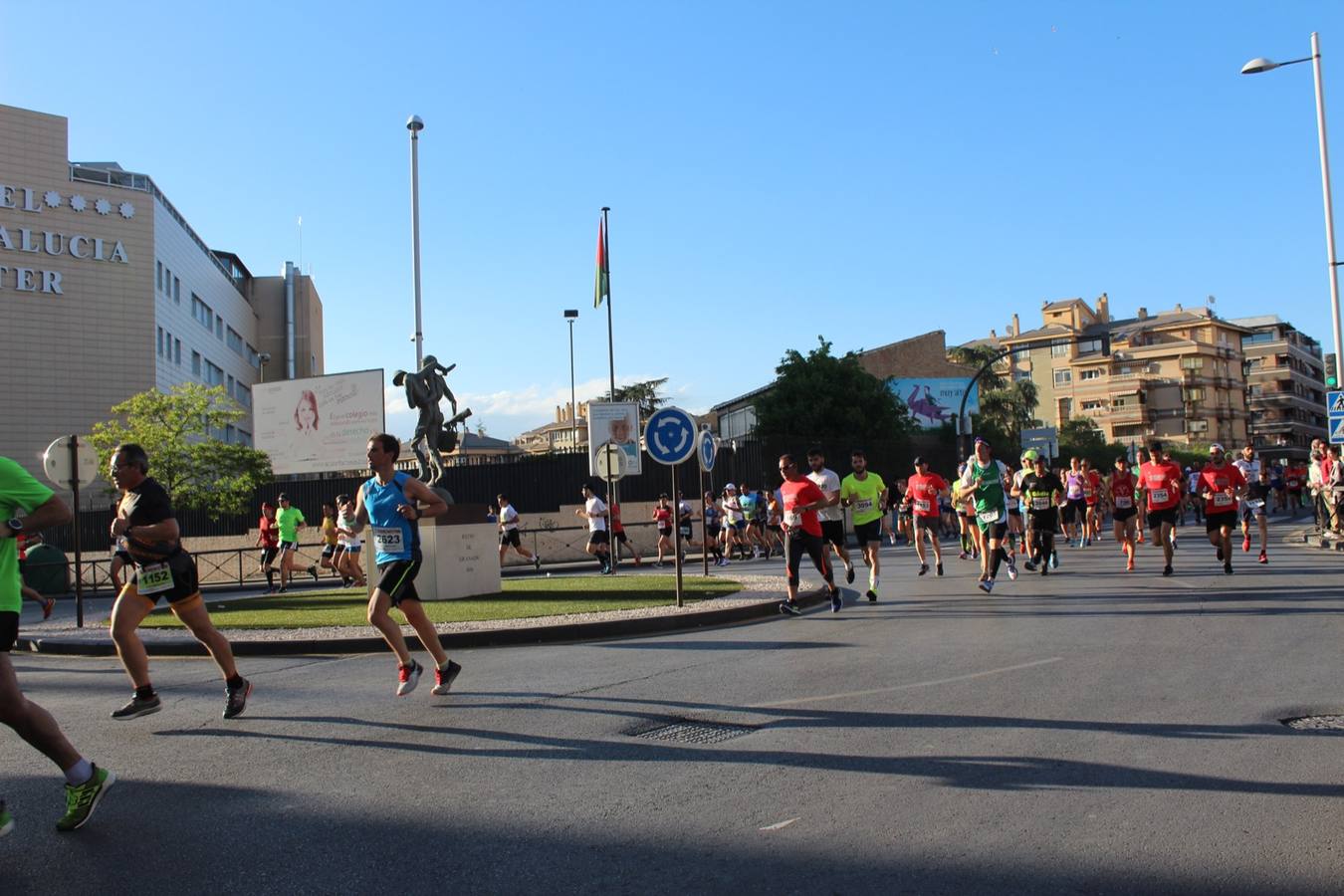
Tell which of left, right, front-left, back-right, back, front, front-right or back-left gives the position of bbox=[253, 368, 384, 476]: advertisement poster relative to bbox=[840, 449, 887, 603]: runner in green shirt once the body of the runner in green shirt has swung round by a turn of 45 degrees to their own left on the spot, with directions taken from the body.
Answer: back

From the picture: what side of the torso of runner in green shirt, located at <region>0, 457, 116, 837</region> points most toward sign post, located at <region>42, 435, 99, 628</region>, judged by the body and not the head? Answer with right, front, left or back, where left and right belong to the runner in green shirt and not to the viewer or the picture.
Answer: right

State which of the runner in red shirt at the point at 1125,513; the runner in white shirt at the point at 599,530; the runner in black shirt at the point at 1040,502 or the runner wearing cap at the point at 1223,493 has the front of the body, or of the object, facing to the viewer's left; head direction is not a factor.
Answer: the runner in white shirt

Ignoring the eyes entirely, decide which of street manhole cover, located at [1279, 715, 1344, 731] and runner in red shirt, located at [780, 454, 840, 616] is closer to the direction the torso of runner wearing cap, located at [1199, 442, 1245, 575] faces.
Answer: the street manhole cover

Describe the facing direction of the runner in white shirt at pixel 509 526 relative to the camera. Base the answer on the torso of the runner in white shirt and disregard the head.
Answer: to the viewer's left

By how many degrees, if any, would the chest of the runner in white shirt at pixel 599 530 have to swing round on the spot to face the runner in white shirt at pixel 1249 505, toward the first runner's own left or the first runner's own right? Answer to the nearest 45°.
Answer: approximately 180°

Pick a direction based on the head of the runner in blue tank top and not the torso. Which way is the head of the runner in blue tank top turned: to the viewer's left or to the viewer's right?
to the viewer's left

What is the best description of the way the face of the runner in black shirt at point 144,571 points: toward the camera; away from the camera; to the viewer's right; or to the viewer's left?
to the viewer's left

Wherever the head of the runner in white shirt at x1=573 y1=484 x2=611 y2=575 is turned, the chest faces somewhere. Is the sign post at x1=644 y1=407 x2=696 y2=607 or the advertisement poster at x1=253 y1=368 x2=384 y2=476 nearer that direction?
the advertisement poster

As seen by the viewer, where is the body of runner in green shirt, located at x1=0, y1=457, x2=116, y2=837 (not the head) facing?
to the viewer's left
